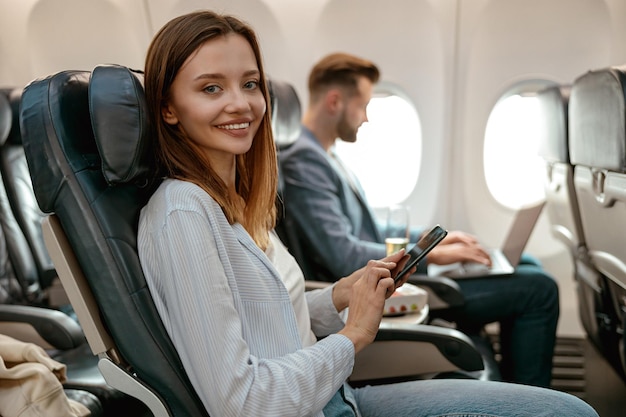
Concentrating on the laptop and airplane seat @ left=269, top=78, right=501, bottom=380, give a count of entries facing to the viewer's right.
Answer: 1

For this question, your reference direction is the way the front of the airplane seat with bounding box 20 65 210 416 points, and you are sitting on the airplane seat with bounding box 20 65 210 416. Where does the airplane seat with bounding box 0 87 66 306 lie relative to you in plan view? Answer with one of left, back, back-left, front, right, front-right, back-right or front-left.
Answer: back-left

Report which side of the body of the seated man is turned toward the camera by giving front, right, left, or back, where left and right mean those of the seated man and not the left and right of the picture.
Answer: right

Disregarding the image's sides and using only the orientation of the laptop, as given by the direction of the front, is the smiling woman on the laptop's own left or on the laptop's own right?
on the laptop's own left

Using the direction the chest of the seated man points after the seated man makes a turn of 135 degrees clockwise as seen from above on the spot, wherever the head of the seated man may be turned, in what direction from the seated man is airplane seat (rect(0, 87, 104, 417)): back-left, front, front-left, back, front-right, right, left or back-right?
front

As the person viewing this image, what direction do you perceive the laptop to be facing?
facing to the left of the viewer

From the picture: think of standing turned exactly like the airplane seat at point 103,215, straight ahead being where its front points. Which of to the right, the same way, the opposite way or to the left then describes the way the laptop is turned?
the opposite way

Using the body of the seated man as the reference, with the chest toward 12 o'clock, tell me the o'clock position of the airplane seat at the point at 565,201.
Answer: The airplane seat is roughly at 12 o'clock from the seated man.

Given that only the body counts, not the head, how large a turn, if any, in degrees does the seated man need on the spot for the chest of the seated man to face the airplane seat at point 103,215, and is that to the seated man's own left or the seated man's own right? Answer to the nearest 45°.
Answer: approximately 90° to the seated man's own right

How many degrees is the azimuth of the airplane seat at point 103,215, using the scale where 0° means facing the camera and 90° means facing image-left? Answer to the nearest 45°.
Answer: approximately 315°

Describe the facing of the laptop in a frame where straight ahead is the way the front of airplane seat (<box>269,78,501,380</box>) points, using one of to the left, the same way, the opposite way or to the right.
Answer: the opposite way

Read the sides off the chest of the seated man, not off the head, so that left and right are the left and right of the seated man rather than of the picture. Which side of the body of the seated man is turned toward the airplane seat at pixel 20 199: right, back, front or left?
back

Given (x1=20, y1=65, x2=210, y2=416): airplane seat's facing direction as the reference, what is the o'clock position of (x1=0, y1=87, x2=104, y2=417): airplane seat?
(x1=0, y1=87, x2=104, y2=417): airplane seat is roughly at 7 o'clock from (x1=20, y1=65, x2=210, y2=416): airplane seat.

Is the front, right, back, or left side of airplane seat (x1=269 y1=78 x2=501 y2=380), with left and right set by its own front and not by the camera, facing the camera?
right
